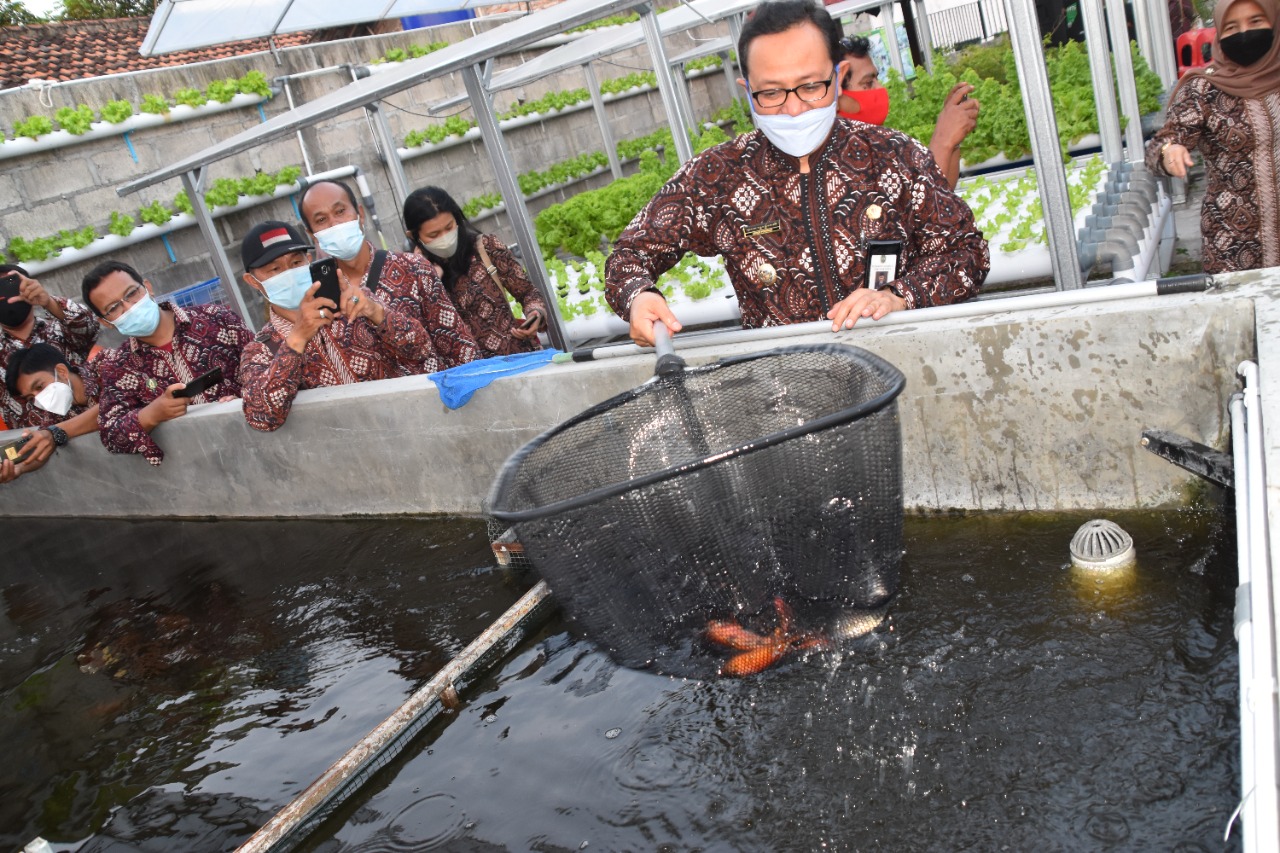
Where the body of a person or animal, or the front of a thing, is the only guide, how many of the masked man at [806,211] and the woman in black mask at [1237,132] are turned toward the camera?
2

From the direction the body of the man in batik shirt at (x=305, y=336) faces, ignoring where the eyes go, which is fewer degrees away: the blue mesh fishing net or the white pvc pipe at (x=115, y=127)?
the blue mesh fishing net

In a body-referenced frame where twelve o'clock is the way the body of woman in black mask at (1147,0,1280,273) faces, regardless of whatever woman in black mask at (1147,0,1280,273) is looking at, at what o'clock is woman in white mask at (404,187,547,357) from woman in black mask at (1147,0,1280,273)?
woman in white mask at (404,187,547,357) is roughly at 3 o'clock from woman in black mask at (1147,0,1280,273).

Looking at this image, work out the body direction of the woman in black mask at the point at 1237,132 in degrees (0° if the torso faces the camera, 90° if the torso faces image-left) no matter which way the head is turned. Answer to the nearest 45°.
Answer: approximately 0°

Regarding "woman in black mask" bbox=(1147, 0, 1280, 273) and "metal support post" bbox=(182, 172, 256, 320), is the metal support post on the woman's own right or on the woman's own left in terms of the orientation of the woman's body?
on the woman's own right

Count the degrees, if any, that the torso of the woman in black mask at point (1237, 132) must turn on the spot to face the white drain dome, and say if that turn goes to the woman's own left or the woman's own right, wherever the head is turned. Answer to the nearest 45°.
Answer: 0° — they already face it

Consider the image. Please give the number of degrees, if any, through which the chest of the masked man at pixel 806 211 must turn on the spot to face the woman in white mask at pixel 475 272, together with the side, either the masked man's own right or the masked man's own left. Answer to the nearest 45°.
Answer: approximately 135° to the masked man's own right

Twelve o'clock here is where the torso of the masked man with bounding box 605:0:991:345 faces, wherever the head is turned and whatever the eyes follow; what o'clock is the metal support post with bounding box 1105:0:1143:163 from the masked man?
The metal support post is roughly at 7 o'clock from the masked man.

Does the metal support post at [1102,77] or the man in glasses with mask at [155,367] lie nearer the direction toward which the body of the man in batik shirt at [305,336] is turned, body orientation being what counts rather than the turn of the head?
the metal support post

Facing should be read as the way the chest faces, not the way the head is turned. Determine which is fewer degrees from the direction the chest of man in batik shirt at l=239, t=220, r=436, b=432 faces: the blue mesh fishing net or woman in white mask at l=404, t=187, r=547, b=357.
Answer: the blue mesh fishing net

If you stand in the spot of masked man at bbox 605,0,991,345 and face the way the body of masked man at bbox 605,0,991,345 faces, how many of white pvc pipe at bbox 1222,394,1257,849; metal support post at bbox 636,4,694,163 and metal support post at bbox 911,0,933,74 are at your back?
2
